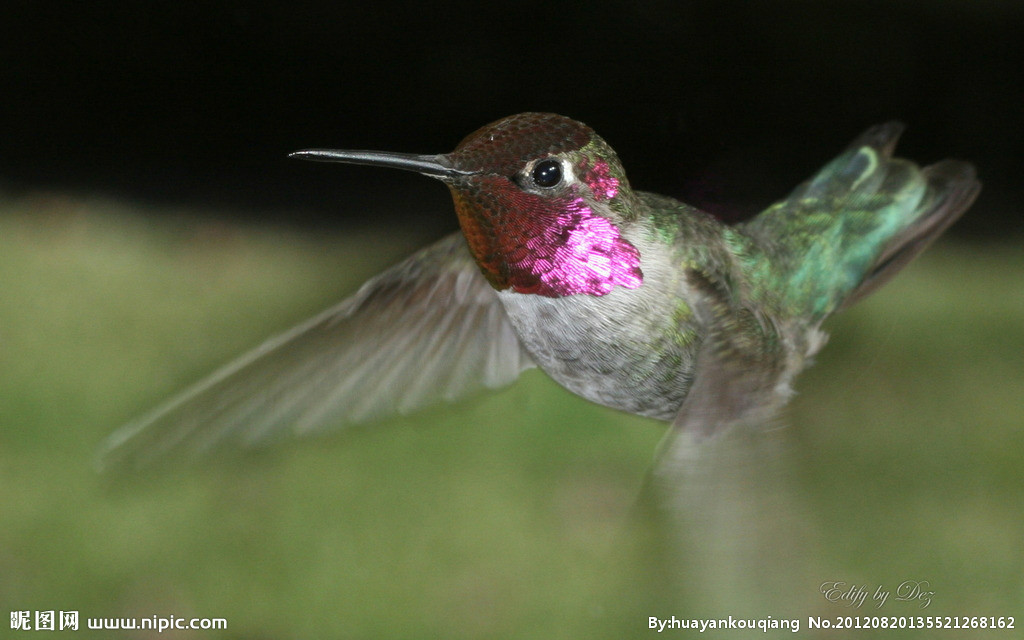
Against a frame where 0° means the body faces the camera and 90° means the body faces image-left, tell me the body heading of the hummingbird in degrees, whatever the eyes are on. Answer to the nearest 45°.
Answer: approximately 45°
